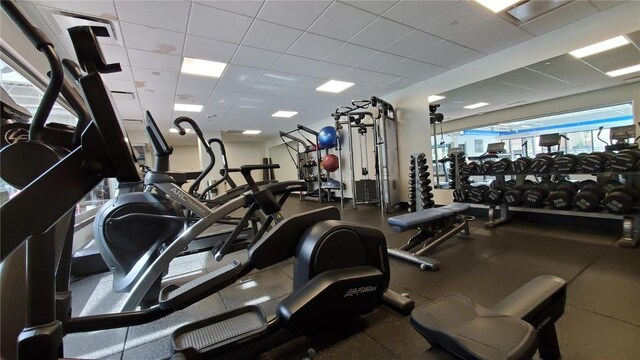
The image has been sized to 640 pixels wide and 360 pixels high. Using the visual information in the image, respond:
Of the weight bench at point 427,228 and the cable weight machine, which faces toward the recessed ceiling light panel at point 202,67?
the cable weight machine

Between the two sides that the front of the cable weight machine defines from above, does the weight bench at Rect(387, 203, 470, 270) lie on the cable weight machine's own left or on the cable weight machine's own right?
on the cable weight machine's own left

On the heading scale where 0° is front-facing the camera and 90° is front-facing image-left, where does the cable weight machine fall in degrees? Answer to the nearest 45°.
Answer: approximately 45°

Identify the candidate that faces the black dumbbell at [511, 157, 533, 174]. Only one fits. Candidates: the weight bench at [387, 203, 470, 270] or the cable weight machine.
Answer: the weight bench

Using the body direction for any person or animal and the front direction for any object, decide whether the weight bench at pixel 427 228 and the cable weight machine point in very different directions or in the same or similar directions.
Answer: very different directions

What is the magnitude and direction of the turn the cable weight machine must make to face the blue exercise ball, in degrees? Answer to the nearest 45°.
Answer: approximately 90° to its right

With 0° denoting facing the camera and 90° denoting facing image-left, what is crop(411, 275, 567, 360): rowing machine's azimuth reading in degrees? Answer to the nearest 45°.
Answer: approximately 45°

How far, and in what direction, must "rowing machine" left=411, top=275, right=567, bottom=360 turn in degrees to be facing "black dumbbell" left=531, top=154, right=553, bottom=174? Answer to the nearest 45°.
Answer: approximately 135° to its right

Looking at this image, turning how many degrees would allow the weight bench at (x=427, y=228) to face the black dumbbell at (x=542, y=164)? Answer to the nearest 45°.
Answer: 0° — it already faces it
